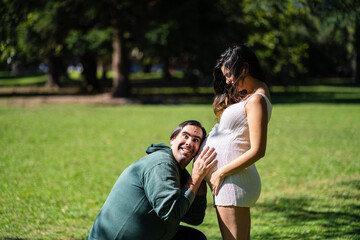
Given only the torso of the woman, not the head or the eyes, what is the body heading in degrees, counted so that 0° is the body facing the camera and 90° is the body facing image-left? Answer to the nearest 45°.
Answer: approximately 90°

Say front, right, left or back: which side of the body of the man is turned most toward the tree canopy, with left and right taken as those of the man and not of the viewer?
left

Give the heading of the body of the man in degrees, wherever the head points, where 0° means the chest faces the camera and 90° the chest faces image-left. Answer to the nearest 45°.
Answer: approximately 270°

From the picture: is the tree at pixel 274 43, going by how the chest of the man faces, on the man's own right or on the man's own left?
on the man's own left

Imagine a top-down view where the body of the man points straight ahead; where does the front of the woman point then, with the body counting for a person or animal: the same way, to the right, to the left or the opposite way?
the opposite way

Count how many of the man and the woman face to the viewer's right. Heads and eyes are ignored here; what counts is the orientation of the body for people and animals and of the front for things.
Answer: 1
